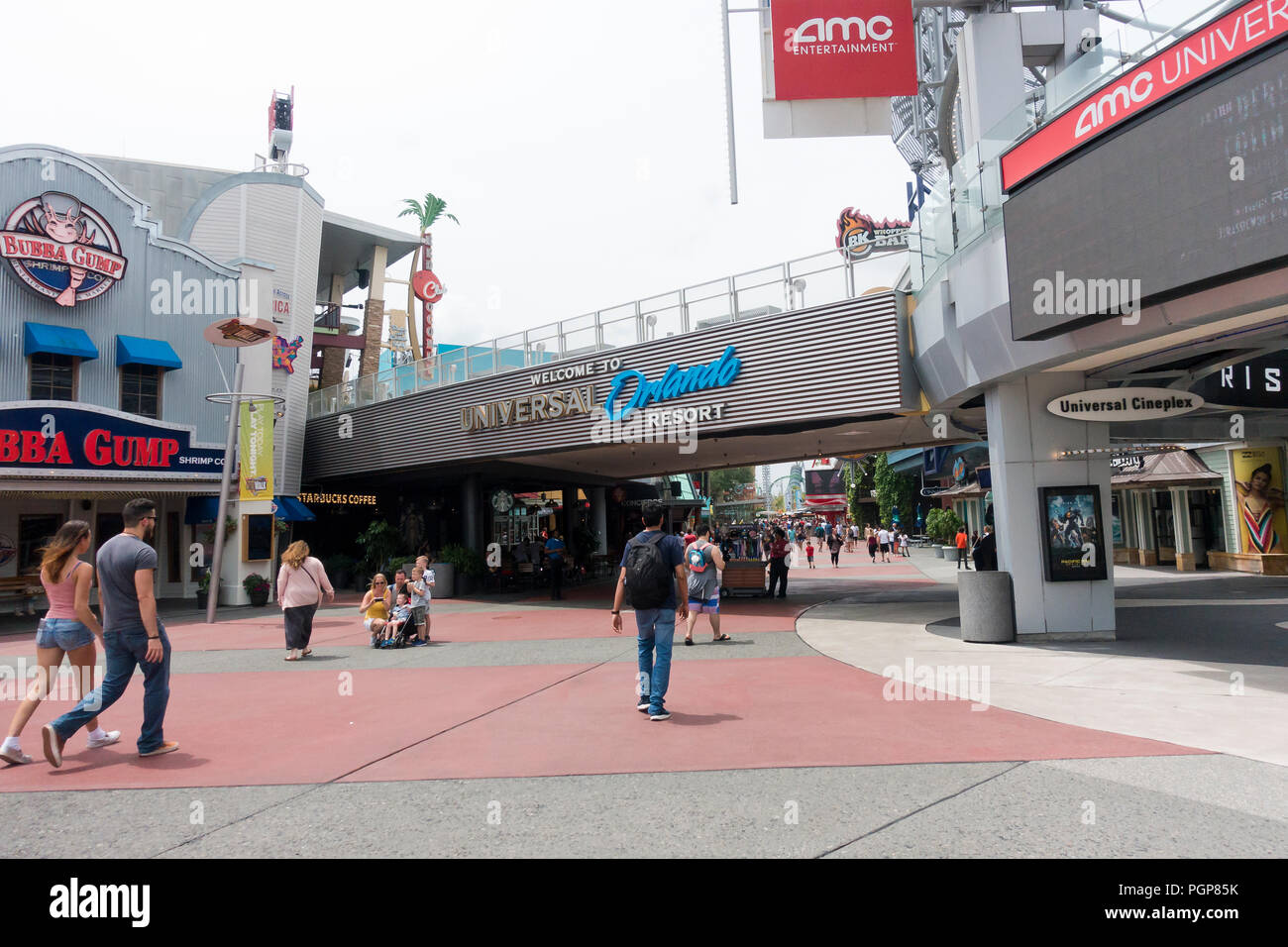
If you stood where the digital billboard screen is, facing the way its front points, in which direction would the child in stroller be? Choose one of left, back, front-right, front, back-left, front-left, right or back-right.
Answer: front-right

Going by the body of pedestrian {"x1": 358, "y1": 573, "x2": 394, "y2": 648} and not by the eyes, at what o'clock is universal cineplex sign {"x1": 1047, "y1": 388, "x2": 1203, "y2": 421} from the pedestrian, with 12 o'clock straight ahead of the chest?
The universal cineplex sign is roughly at 10 o'clock from the pedestrian.

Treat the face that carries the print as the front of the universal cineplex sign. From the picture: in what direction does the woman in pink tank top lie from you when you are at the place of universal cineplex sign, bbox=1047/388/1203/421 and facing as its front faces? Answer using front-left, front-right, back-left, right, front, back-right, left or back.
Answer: front-right

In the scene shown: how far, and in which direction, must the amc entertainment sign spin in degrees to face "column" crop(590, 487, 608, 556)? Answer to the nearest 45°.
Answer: approximately 135° to its right

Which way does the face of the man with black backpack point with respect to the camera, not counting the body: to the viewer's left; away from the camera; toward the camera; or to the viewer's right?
away from the camera

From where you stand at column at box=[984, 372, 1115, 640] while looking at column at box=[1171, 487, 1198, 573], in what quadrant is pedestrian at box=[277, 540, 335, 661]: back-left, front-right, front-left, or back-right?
back-left

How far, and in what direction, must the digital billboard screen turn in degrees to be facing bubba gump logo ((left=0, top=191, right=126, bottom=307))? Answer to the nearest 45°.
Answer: approximately 45° to its right

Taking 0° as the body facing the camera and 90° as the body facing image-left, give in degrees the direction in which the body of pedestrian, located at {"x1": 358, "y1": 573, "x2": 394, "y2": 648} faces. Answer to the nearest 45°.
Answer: approximately 0°
